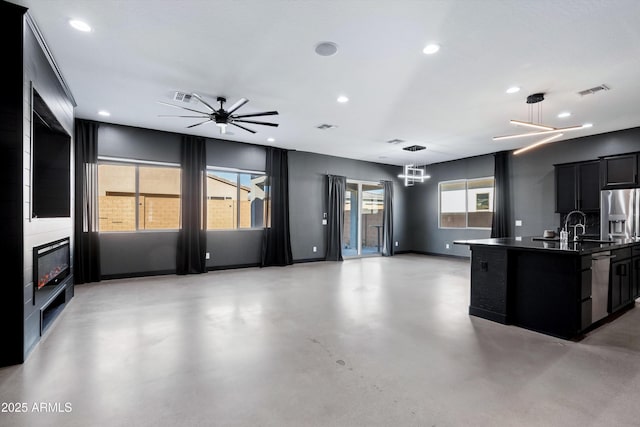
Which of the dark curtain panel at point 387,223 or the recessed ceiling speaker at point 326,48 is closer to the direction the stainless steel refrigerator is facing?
the recessed ceiling speaker

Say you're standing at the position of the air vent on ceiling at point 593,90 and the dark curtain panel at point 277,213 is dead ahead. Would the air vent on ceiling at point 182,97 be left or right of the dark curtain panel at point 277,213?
left

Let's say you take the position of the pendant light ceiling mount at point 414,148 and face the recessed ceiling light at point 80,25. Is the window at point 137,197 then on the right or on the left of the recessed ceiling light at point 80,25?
right

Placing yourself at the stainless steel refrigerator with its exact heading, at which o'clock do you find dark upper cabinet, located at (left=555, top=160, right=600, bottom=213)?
The dark upper cabinet is roughly at 4 o'clock from the stainless steel refrigerator.

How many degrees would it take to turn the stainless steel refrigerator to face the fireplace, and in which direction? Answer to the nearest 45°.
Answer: approximately 45° to its right

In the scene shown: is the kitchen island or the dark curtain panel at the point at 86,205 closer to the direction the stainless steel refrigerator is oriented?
the kitchen island

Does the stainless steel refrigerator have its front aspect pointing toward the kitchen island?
yes

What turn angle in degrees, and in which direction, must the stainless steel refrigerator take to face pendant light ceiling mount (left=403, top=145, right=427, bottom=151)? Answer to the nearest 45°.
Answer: approximately 90° to its right

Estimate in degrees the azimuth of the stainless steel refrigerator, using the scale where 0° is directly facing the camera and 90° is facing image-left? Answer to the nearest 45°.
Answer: approximately 0°

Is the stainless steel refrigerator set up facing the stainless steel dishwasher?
yes
